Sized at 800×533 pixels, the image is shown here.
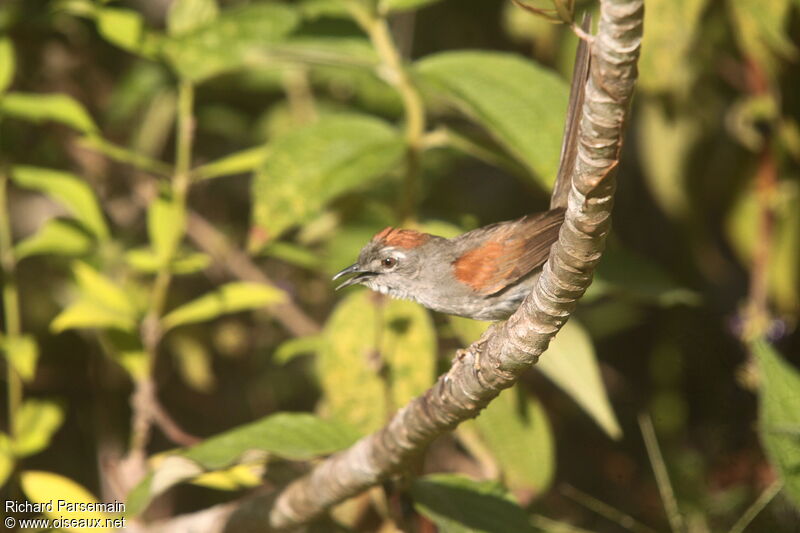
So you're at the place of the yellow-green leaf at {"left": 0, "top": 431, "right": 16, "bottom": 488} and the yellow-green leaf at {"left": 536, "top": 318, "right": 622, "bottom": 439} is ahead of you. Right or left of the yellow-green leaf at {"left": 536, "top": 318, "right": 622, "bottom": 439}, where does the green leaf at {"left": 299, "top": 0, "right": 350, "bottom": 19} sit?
left

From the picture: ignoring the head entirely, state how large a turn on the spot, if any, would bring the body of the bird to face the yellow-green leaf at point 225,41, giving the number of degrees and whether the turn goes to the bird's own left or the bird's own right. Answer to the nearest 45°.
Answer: approximately 45° to the bird's own right

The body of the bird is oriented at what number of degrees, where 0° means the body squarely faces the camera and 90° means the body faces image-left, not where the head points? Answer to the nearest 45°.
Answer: approximately 90°

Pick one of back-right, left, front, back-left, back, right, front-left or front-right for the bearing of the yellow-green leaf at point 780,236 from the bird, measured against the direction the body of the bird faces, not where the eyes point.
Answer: back-right

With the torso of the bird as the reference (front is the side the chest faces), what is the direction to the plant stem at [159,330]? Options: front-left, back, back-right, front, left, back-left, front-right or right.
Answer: front

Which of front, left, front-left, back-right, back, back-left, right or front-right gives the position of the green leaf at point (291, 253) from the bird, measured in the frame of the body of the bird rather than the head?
front-right

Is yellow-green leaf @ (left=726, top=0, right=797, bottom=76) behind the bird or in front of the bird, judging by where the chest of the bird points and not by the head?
behind

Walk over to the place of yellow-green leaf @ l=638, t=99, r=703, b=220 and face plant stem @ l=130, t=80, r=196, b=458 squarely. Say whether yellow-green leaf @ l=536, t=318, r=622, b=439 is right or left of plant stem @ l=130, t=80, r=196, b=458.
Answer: left

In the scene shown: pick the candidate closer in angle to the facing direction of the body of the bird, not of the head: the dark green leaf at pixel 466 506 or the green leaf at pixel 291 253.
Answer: the green leaf

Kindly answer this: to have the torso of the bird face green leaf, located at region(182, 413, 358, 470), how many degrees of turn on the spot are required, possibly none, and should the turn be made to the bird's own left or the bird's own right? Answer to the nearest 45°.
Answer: approximately 45° to the bird's own left

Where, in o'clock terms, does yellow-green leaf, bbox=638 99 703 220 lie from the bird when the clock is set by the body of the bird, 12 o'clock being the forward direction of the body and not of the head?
The yellow-green leaf is roughly at 4 o'clock from the bird.

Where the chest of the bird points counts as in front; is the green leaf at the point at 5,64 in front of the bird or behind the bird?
in front

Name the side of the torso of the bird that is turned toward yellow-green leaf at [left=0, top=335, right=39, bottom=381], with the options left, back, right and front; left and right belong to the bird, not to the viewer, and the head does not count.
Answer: front
